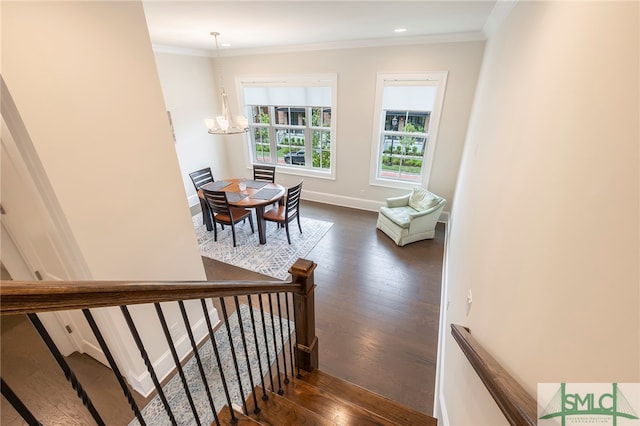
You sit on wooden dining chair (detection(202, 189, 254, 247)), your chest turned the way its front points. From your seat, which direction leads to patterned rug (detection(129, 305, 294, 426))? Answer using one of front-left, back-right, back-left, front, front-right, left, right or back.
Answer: back-right

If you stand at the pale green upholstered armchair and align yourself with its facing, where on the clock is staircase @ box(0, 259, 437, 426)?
The staircase is roughly at 11 o'clock from the pale green upholstered armchair.

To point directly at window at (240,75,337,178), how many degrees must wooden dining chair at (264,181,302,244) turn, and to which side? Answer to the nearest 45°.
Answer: approximately 45° to its right

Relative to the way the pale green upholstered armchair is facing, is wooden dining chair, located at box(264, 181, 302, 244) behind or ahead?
ahead

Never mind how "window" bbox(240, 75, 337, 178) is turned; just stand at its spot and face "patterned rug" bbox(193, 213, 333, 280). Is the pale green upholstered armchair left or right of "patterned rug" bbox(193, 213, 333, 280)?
left

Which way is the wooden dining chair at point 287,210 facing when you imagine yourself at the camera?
facing away from the viewer and to the left of the viewer

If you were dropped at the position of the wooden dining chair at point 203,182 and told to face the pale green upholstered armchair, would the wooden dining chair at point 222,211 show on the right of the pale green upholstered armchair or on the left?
right

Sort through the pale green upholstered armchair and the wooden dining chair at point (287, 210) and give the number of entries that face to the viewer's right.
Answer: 0

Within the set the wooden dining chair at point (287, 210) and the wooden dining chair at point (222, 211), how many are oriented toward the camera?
0

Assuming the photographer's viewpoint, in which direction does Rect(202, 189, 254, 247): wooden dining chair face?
facing away from the viewer and to the right of the viewer

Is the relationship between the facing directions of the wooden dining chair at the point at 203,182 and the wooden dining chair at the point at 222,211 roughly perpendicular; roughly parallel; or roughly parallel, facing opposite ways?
roughly perpendicular

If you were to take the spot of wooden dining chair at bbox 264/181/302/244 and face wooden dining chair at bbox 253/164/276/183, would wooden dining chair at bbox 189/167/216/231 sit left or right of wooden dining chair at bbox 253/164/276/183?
left

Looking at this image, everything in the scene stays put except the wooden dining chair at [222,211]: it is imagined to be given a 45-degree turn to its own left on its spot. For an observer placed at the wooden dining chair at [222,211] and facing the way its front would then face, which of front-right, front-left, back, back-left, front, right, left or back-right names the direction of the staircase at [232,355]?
back

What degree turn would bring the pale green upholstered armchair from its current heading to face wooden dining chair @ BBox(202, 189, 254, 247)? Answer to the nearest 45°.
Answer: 0° — it already faces it

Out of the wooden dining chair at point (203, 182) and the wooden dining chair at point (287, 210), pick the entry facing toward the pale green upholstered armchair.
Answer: the wooden dining chair at point (203, 182)

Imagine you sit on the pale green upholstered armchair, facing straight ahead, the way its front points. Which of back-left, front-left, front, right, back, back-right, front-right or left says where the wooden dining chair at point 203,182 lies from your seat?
front-right

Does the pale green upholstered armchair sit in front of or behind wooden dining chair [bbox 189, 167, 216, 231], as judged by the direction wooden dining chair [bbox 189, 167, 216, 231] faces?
in front
